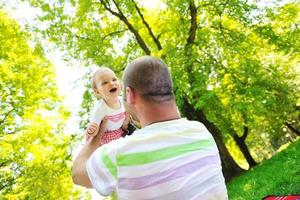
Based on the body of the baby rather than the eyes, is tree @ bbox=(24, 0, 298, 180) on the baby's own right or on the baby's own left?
on the baby's own left

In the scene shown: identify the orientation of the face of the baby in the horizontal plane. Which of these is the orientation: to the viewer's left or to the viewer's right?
to the viewer's right

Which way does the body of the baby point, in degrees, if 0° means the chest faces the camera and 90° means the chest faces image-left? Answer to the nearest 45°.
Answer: approximately 315°

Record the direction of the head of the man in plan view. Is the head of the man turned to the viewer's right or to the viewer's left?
to the viewer's left
